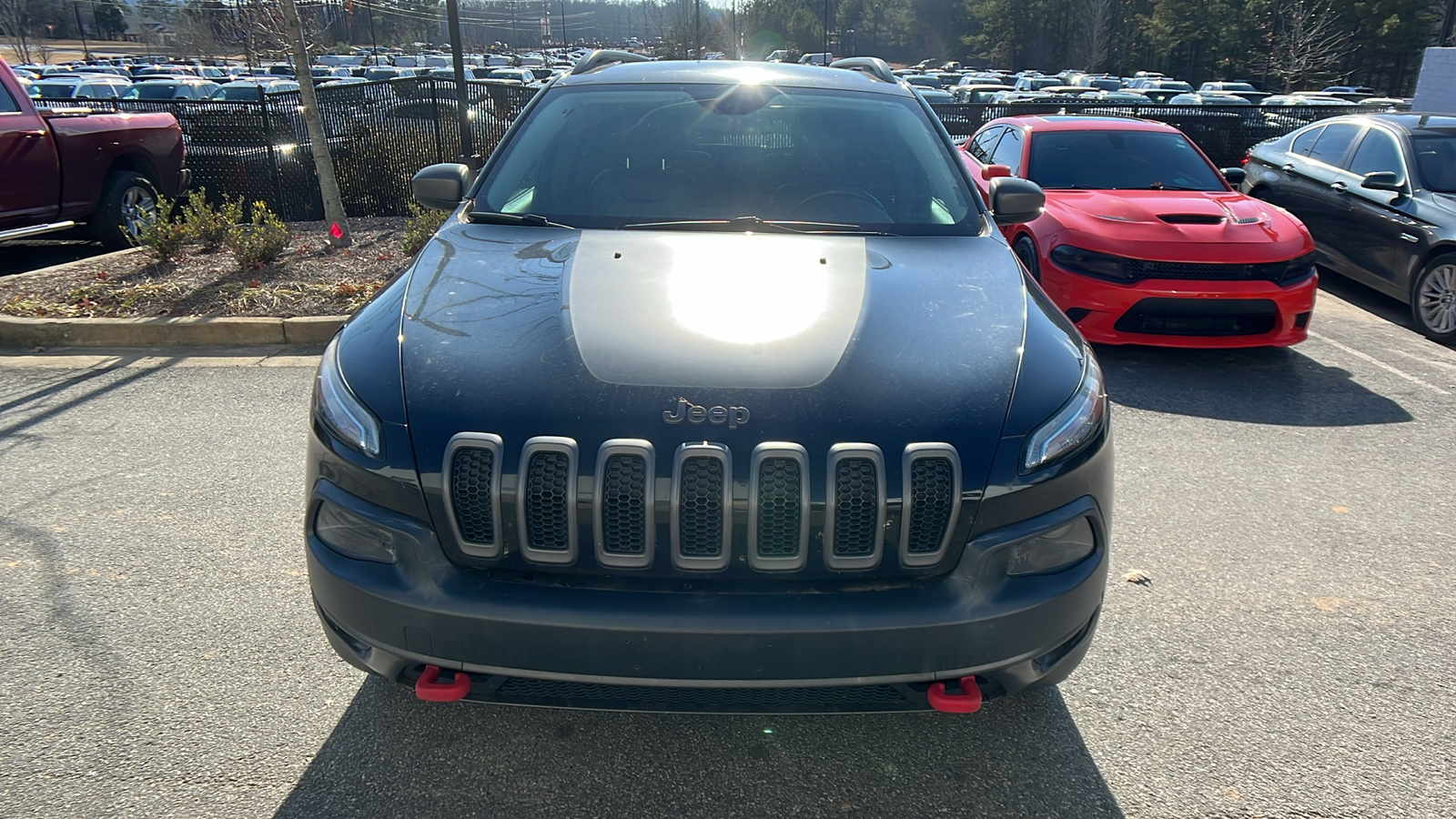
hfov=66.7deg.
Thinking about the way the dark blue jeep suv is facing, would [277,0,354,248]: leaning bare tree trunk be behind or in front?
behind

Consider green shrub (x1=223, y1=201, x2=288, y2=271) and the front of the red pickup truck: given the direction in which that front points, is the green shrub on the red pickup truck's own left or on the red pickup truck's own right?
on the red pickup truck's own left

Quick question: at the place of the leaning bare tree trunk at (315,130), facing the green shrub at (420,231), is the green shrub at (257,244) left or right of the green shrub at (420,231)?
right

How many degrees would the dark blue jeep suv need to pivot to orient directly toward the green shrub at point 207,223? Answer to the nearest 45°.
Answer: approximately 135° to its right

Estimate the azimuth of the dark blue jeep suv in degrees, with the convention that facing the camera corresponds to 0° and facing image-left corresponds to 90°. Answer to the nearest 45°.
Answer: approximately 0°

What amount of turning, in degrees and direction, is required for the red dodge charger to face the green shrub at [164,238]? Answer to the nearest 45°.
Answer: approximately 135° to its right

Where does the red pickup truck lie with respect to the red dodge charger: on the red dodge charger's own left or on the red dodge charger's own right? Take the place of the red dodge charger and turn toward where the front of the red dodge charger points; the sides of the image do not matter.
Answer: on the red dodge charger's own right

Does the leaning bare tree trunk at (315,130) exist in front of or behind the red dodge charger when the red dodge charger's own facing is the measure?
behind

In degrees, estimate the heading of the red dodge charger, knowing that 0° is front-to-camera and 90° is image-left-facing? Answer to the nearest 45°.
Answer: approximately 315°
